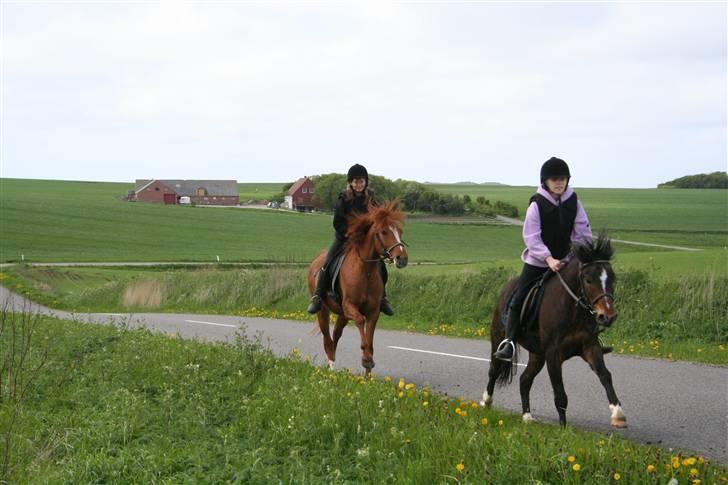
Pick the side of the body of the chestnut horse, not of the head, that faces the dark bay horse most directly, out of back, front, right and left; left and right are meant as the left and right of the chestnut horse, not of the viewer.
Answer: front

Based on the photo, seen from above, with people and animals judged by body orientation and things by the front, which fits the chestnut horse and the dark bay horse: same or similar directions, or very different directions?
same or similar directions

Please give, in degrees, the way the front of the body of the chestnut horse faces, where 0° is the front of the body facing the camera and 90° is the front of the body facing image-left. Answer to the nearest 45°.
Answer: approximately 315°

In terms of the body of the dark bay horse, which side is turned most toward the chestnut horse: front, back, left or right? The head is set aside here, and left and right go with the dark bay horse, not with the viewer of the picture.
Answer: back

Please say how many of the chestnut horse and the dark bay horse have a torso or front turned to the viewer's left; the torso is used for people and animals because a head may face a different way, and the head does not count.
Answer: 0

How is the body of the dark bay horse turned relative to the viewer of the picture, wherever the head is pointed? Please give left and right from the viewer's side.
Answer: facing the viewer and to the right of the viewer

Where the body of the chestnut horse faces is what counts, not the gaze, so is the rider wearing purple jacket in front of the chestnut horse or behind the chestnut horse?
in front
